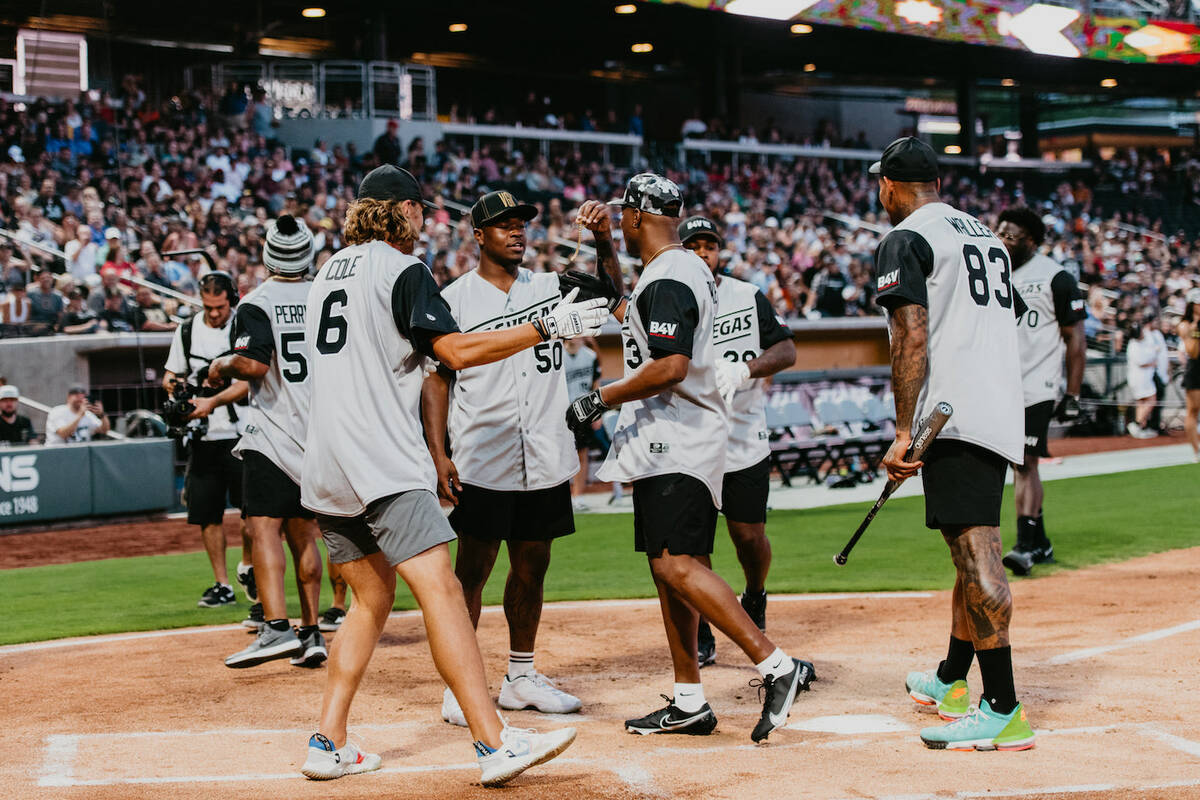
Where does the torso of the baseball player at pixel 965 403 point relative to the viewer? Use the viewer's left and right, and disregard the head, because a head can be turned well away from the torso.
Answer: facing away from the viewer and to the left of the viewer

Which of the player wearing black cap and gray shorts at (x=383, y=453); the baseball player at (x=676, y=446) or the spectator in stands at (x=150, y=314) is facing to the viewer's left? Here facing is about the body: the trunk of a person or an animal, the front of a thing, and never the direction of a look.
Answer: the baseball player

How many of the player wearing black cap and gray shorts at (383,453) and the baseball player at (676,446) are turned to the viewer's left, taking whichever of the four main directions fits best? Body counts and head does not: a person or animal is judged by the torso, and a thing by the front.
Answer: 1

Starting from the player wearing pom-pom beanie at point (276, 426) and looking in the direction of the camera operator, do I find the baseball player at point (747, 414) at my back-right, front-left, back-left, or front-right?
back-right

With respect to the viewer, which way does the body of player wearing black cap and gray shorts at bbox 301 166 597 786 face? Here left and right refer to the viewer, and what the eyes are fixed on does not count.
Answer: facing away from the viewer and to the right of the viewer

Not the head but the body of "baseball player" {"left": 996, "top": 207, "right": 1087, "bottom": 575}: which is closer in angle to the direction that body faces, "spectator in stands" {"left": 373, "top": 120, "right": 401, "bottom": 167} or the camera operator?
the camera operator

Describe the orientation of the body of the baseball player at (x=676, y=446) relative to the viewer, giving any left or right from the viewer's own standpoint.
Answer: facing to the left of the viewer

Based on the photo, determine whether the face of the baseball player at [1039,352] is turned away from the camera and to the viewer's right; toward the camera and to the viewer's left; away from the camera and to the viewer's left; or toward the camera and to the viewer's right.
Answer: toward the camera and to the viewer's left

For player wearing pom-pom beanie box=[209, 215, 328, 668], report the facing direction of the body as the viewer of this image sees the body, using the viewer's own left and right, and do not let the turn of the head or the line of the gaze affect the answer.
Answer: facing away from the viewer and to the left of the viewer
